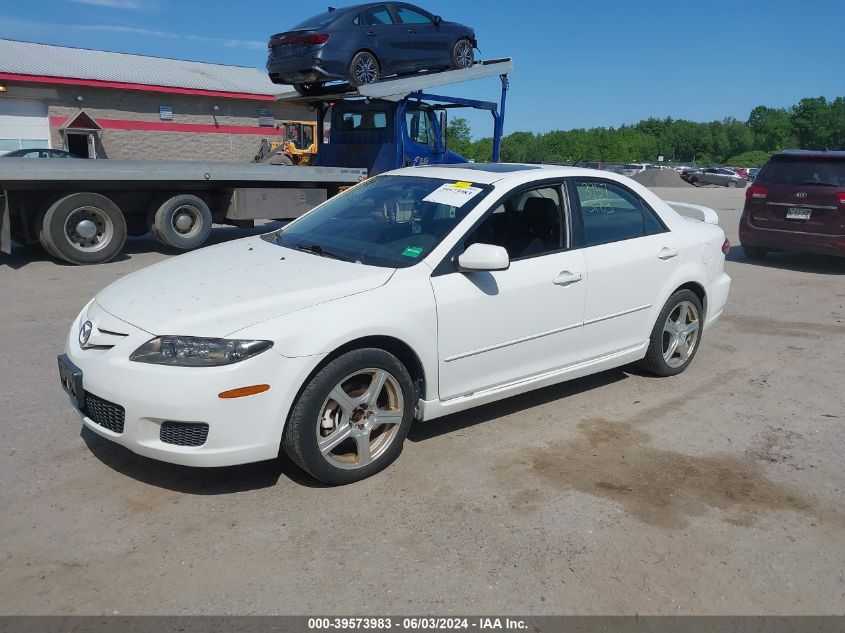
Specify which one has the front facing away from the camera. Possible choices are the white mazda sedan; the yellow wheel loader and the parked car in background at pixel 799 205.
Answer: the parked car in background

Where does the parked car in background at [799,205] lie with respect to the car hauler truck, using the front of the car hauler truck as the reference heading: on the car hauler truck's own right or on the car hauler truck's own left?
on the car hauler truck's own right

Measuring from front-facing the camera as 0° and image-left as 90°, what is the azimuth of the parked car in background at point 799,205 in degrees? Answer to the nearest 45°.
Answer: approximately 180°

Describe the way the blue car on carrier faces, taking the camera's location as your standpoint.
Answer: facing away from the viewer and to the right of the viewer

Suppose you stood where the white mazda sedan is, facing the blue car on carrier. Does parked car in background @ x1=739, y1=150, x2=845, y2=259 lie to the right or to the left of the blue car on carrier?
right

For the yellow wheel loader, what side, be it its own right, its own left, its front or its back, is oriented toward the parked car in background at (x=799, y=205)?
left

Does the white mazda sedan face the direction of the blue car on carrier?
no

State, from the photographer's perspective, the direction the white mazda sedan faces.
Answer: facing the viewer and to the left of the viewer

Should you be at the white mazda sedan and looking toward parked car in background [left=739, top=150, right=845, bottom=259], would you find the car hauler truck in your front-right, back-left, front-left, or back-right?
front-left

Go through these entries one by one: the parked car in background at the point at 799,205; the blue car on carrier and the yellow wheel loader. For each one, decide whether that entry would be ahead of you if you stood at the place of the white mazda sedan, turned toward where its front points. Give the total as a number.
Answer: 0

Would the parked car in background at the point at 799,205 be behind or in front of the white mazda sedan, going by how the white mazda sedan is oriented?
behind

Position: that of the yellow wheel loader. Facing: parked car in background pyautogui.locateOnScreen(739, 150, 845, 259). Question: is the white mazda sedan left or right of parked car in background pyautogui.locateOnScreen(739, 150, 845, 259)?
right

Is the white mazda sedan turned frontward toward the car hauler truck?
no

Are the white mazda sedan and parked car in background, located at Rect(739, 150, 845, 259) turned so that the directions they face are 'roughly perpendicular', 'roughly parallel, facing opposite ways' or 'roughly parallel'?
roughly parallel, facing opposite ways

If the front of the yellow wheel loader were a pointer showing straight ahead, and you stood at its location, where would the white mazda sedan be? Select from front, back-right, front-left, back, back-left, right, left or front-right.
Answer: front-left

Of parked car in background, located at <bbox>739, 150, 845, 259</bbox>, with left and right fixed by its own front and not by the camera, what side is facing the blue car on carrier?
left

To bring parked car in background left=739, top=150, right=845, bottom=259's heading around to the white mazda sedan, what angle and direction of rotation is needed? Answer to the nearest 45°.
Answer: approximately 180°

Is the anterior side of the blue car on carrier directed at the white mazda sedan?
no
